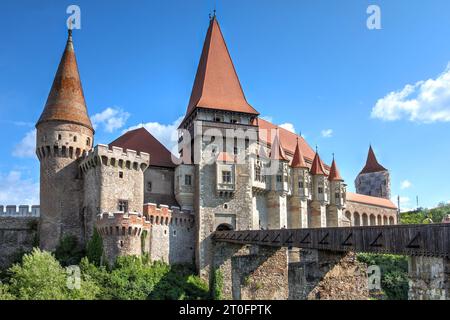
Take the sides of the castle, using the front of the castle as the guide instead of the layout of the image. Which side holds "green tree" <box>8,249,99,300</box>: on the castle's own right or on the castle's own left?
on the castle's own right

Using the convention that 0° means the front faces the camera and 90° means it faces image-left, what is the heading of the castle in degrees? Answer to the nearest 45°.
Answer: approximately 315°
